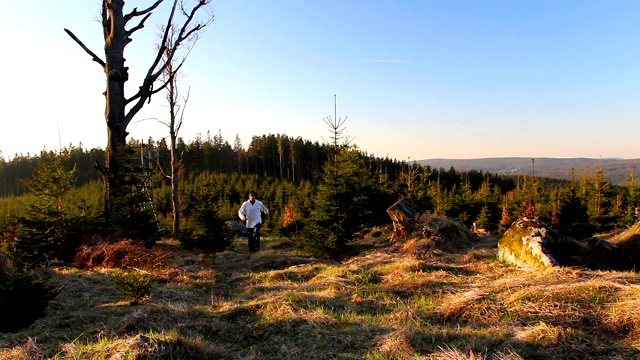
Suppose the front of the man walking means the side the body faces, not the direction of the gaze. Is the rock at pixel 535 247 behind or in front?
in front

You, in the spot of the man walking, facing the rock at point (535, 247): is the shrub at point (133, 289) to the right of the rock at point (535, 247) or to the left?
right

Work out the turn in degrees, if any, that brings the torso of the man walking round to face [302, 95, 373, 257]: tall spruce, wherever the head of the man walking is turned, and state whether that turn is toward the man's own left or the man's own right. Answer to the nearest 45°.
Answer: approximately 45° to the man's own left

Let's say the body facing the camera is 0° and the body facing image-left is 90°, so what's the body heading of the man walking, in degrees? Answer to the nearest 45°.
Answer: approximately 0°

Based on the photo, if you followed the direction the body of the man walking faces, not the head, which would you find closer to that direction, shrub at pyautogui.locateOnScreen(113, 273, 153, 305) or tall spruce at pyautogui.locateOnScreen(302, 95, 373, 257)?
the shrub

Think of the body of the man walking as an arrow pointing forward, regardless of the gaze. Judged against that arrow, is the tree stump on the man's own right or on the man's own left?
on the man's own left

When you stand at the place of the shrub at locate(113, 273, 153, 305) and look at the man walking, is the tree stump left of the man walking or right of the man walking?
right

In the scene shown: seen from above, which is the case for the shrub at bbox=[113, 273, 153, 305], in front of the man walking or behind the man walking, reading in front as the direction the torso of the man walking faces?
in front
